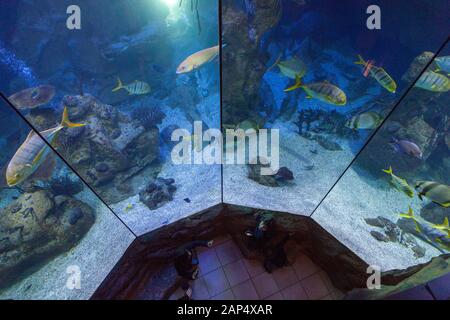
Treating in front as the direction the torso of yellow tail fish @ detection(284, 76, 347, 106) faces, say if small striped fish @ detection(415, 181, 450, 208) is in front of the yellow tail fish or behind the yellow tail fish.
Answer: in front

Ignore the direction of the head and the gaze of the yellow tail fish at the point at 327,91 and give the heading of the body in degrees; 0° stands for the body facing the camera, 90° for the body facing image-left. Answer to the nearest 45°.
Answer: approximately 270°

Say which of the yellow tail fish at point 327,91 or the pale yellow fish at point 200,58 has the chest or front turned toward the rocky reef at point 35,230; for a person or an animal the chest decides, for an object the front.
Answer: the pale yellow fish at point 200,58

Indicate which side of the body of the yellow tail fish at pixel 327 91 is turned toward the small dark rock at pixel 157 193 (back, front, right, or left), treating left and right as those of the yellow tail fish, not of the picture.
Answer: back

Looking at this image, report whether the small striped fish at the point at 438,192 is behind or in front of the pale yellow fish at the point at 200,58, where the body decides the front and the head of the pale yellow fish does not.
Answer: behind
